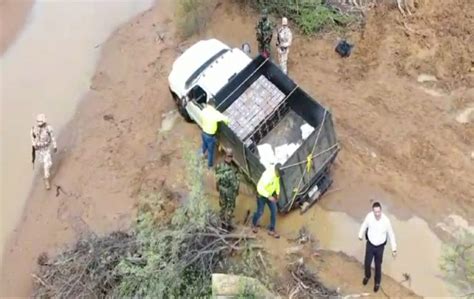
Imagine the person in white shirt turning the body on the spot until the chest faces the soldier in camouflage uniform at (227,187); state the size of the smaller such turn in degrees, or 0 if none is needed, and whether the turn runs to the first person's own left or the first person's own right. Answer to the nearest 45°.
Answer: approximately 90° to the first person's own right

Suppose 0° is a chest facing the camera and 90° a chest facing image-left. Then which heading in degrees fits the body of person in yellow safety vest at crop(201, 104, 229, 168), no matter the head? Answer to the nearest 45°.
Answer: approximately 225°

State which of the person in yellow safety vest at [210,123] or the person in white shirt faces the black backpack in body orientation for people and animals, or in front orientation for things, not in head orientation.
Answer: the person in yellow safety vest

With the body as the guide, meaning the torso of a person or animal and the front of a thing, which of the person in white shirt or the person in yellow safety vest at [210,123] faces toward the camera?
the person in white shirt

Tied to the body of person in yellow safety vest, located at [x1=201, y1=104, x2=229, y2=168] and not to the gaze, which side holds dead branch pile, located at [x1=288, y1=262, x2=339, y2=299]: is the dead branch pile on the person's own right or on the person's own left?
on the person's own right

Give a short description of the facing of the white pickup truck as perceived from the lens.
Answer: facing away from the viewer and to the left of the viewer

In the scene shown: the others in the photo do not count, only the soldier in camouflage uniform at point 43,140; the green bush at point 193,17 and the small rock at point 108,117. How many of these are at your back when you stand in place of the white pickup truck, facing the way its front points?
0

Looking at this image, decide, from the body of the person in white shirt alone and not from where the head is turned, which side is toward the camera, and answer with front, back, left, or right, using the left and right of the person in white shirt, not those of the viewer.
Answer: front

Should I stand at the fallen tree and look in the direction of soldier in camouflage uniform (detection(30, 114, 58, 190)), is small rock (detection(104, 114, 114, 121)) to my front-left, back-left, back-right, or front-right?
front-right

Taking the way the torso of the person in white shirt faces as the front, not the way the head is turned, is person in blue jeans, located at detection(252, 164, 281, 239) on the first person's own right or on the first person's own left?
on the first person's own right

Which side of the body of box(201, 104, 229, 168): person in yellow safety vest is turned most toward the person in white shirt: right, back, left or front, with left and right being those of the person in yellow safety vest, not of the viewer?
right

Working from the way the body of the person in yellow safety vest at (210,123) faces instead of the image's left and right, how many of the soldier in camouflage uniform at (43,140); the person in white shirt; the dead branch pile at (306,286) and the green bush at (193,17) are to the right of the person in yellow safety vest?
2

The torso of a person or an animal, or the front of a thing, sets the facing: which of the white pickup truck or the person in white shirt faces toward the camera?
the person in white shirt

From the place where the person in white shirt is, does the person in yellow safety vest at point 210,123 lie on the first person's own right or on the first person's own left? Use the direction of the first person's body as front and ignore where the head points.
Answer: on the first person's own right

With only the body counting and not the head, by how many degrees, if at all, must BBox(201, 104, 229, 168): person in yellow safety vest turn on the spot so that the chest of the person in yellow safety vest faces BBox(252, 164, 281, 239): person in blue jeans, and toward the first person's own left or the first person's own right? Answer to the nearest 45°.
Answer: approximately 90° to the first person's own right

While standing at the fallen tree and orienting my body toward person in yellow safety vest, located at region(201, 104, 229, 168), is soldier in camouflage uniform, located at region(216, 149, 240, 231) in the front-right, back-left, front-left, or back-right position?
front-right

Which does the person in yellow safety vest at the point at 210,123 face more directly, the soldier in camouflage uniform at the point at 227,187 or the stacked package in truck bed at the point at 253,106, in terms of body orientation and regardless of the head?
the stacked package in truck bed

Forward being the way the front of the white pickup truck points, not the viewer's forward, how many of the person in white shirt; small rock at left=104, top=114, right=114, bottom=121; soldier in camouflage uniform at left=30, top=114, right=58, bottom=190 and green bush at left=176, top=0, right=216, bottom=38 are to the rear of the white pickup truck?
1

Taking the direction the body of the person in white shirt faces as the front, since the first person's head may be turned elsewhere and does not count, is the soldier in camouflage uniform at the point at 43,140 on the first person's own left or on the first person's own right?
on the first person's own right

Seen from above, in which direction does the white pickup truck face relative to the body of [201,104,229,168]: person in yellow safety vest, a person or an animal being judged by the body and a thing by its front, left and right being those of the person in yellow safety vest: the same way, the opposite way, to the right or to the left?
to the left
